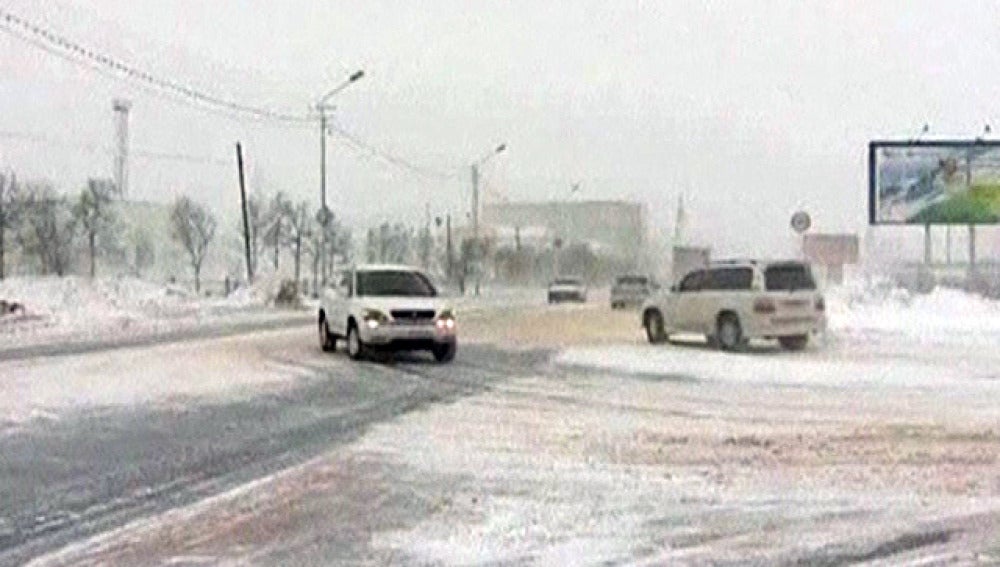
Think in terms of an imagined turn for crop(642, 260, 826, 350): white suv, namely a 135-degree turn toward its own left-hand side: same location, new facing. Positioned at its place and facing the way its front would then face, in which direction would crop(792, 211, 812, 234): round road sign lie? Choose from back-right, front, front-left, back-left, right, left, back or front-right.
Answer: back

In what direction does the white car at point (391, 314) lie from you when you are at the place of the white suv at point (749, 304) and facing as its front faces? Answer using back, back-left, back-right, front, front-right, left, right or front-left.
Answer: left

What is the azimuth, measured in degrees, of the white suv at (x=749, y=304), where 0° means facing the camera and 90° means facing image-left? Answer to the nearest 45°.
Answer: approximately 135°
